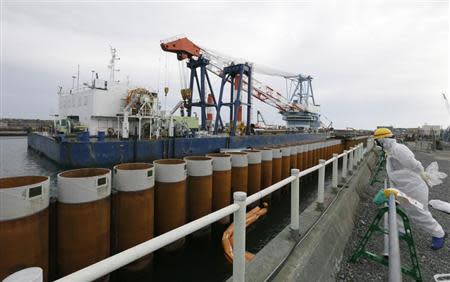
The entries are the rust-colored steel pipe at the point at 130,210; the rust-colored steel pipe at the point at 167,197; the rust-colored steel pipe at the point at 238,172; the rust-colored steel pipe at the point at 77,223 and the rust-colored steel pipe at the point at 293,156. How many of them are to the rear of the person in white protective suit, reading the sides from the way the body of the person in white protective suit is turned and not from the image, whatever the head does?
0

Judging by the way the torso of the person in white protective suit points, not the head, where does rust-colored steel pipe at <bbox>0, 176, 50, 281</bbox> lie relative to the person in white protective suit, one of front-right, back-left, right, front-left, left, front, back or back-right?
front-left

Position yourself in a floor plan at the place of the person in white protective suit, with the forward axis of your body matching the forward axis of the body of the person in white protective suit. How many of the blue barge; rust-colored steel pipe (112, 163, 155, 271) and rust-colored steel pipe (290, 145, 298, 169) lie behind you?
0

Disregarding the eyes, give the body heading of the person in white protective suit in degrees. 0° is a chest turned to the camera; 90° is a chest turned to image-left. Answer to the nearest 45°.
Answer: approximately 90°

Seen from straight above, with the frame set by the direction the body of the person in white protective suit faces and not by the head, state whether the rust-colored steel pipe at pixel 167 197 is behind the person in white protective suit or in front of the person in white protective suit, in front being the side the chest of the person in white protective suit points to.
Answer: in front

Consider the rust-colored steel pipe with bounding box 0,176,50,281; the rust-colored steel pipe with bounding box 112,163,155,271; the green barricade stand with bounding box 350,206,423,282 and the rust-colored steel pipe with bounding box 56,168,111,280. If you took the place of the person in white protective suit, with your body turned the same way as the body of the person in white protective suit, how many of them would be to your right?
0

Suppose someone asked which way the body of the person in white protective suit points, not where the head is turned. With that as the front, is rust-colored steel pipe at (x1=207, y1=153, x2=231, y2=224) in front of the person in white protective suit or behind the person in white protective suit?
in front

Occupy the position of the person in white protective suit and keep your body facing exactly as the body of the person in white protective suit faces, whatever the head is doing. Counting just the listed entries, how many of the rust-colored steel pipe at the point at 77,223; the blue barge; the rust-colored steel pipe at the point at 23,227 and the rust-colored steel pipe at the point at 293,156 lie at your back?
0

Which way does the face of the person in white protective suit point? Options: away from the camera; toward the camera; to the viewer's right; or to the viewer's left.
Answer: to the viewer's left

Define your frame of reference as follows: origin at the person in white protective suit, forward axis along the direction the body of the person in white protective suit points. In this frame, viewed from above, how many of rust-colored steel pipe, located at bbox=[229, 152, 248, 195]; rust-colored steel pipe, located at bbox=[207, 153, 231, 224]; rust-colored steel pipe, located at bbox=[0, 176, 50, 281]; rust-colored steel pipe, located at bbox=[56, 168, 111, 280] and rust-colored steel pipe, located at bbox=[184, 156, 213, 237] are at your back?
0

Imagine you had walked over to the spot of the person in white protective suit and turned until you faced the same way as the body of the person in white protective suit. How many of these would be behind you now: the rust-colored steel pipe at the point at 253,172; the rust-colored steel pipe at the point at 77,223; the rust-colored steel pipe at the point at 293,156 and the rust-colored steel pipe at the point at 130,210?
0

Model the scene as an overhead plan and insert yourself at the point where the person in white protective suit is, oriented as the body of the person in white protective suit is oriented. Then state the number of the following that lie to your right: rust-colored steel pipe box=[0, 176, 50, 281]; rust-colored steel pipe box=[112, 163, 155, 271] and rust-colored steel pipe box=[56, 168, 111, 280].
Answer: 0

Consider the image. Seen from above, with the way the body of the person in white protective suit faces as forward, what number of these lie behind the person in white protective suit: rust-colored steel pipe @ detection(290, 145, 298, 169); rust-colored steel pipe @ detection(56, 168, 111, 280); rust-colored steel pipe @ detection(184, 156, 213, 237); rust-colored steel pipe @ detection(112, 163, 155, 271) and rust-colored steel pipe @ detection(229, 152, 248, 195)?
0

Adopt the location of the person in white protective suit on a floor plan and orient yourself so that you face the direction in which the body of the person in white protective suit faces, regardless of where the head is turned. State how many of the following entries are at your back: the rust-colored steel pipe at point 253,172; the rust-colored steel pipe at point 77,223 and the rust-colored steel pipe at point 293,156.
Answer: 0
